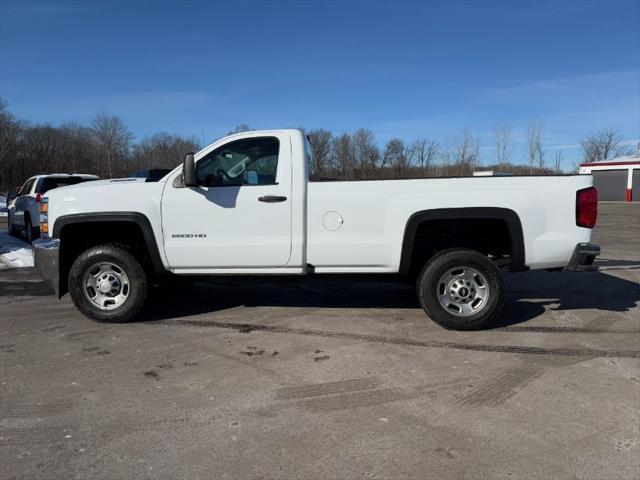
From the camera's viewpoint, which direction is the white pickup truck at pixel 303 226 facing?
to the viewer's left

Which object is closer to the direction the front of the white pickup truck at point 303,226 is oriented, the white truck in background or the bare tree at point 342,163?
the white truck in background

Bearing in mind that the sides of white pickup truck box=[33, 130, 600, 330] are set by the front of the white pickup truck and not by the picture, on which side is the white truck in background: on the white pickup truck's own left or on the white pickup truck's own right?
on the white pickup truck's own right

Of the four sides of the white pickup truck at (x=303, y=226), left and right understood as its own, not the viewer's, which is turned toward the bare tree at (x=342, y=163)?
right
